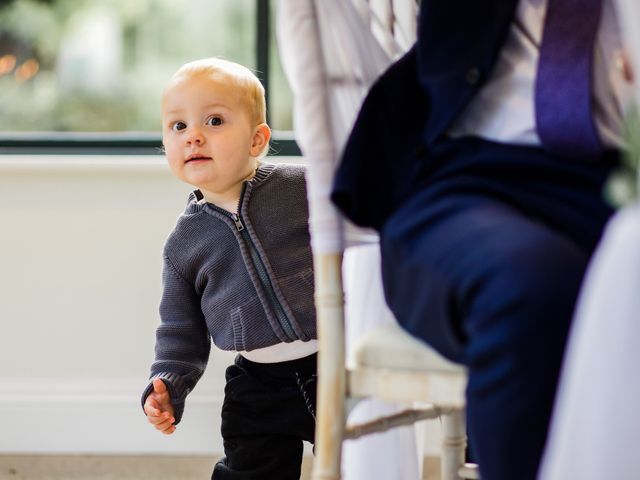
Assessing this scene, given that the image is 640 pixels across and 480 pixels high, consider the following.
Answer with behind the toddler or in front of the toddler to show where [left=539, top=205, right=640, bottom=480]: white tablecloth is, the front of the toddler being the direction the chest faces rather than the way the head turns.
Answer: in front

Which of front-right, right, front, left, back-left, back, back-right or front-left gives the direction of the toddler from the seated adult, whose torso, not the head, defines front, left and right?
back

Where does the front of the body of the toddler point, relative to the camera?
toward the camera

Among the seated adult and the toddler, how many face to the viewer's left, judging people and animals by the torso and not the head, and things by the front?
0

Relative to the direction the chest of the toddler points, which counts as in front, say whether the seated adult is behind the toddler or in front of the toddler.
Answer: in front

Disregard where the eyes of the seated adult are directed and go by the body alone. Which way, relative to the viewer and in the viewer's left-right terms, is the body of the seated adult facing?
facing the viewer and to the right of the viewer
